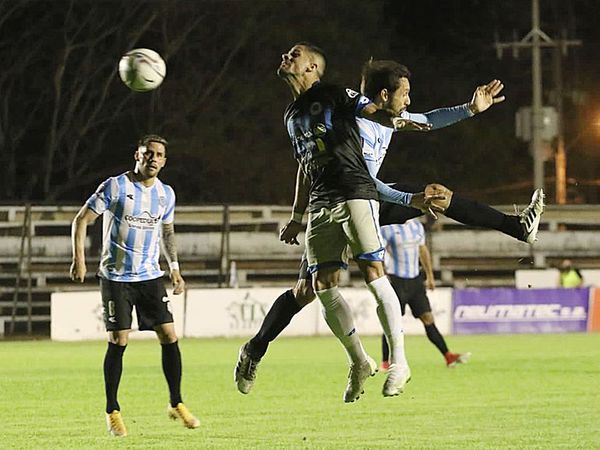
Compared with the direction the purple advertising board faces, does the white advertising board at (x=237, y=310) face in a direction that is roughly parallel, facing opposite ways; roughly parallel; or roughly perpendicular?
roughly parallel

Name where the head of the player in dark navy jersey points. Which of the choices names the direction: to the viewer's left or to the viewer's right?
to the viewer's left

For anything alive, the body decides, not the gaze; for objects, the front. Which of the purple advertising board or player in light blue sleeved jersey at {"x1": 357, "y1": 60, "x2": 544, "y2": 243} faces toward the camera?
the purple advertising board

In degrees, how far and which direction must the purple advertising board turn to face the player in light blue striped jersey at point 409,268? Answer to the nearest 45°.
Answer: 0° — it already faces them

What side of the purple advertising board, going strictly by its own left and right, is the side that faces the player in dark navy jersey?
front

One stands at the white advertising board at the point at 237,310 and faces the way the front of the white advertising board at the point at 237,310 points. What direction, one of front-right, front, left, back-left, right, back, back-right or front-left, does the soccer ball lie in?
front

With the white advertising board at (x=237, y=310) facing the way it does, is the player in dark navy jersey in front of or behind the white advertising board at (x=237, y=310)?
in front

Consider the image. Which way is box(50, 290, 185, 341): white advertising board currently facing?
toward the camera

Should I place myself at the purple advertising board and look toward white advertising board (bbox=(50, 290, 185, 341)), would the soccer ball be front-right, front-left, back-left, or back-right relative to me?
front-left
